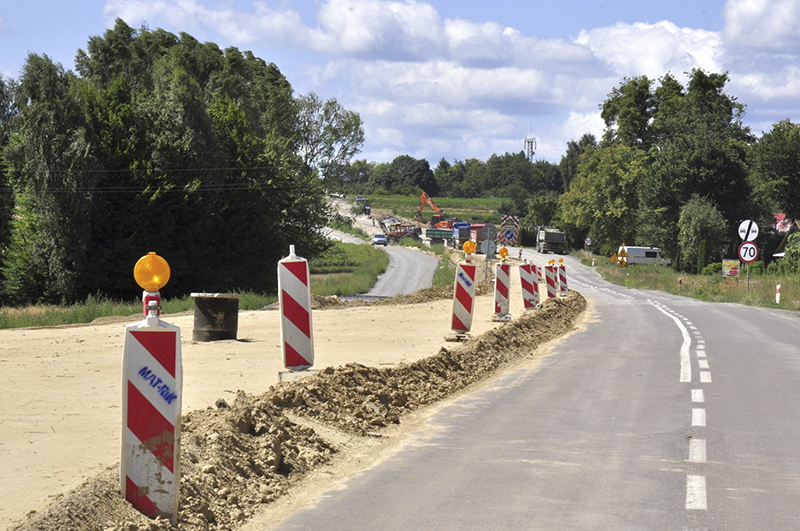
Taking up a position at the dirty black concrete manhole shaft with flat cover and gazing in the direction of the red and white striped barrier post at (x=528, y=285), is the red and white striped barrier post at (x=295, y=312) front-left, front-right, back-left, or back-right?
back-right

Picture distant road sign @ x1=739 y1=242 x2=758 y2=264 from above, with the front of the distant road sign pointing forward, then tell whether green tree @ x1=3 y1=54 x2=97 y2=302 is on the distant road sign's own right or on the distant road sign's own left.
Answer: on the distant road sign's own right

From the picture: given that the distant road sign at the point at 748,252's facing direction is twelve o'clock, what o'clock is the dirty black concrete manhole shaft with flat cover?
The dirty black concrete manhole shaft with flat cover is roughly at 1 o'clock from the distant road sign.

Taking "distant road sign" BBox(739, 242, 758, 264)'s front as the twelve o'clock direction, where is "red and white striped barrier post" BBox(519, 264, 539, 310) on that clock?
The red and white striped barrier post is roughly at 1 o'clock from the distant road sign.

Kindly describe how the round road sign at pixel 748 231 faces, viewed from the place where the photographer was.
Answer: facing the viewer

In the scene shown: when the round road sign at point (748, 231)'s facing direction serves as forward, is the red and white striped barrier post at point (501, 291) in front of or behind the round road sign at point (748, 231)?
in front

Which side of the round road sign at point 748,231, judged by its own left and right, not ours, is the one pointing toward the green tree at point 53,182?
right

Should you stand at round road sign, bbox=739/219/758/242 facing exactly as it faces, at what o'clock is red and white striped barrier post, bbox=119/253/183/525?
The red and white striped barrier post is roughly at 12 o'clock from the round road sign.

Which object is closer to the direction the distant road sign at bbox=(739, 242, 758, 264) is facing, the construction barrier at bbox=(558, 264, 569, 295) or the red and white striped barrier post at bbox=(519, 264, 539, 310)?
the red and white striped barrier post

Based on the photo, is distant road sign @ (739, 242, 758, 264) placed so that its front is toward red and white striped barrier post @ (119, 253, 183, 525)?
yes

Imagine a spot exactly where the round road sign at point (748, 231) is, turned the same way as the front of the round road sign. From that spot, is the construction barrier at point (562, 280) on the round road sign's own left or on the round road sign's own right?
on the round road sign's own right

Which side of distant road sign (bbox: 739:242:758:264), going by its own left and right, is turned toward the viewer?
front

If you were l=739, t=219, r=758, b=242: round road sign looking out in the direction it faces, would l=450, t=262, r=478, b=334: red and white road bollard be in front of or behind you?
in front
